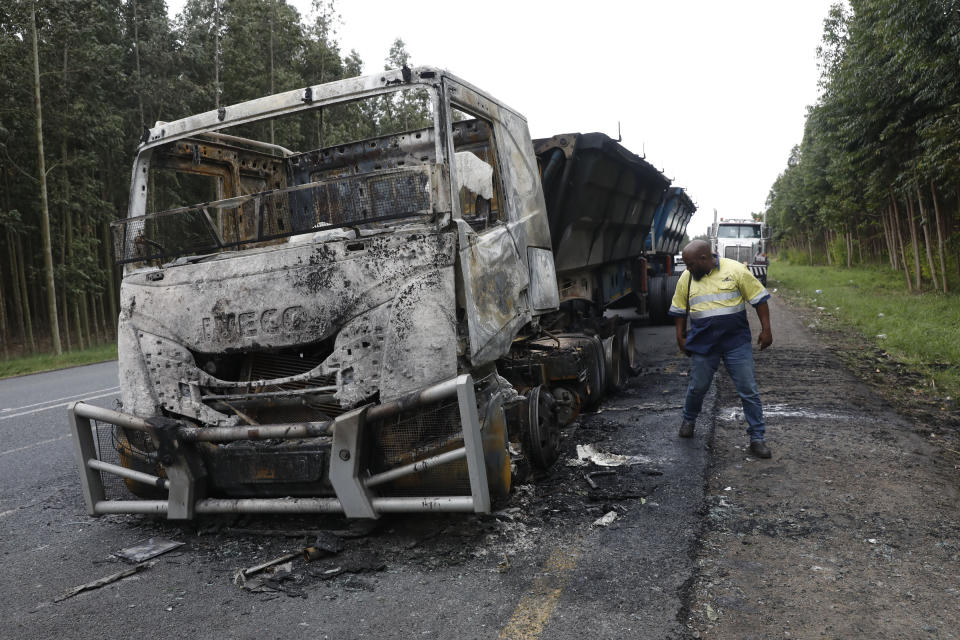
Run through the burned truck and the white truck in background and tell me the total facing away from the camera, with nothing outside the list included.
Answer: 0

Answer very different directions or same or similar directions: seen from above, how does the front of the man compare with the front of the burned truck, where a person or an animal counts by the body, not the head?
same or similar directions

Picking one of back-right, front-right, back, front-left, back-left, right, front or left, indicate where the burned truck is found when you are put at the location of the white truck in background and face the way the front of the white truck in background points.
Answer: front

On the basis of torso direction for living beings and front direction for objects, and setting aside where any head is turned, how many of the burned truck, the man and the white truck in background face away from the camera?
0

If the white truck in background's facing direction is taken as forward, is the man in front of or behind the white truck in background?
in front

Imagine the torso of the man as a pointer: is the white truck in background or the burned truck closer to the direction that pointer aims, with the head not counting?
the burned truck

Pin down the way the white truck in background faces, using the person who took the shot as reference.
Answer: facing the viewer

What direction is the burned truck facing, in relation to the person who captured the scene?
facing the viewer and to the left of the viewer

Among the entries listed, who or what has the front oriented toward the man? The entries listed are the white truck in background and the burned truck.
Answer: the white truck in background

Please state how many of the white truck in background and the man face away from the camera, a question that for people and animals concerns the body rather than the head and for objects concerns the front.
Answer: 0

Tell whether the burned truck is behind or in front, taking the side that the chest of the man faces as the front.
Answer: in front
